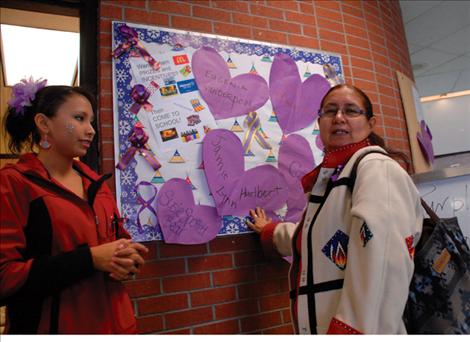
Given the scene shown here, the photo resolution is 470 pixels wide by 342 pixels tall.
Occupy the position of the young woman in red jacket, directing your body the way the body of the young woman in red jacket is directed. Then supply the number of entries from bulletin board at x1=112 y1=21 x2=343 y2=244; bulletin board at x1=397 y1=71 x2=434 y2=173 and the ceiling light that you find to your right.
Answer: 0

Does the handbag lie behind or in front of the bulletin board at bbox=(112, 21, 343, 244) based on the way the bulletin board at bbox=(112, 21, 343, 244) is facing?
in front

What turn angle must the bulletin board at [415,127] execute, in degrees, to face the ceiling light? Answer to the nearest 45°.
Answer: approximately 90° to its left

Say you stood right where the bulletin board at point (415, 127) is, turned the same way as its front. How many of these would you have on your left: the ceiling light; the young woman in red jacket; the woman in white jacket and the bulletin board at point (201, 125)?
1

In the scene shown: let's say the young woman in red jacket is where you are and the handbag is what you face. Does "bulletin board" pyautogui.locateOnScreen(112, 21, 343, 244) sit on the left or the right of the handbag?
left

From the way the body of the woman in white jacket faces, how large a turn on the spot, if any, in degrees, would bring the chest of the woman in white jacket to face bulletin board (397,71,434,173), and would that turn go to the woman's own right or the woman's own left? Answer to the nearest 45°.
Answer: approximately 135° to the woman's own right

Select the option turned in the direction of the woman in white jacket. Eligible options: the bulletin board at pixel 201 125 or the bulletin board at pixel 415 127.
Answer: the bulletin board at pixel 201 125

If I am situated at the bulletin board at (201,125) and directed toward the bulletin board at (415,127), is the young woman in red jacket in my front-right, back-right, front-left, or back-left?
back-right

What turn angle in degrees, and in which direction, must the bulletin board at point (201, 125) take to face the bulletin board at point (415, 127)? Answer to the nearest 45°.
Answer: approximately 90° to its left

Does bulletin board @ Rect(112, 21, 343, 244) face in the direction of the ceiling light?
no

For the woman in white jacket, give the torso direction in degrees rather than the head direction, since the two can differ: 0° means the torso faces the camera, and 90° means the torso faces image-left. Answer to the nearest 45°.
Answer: approximately 45°
